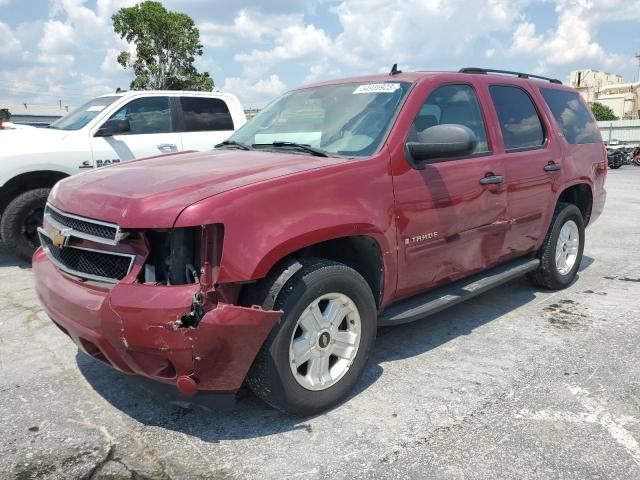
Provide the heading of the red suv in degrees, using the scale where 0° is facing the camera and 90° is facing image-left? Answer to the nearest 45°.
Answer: approximately 45°

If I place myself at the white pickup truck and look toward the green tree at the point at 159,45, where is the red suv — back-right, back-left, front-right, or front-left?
back-right

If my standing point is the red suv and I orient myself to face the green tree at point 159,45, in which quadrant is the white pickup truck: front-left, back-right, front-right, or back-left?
front-left

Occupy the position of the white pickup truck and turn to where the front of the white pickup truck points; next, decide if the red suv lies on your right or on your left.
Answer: on your left

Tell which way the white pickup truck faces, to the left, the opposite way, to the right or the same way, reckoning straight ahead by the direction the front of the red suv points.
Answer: the same way

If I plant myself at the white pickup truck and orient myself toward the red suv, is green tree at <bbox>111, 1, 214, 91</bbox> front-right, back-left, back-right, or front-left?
back-left

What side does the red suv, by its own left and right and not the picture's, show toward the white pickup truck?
right

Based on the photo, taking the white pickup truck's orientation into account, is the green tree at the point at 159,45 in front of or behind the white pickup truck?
behind

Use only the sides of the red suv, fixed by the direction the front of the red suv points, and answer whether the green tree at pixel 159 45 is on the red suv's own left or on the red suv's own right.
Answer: on the red suv's own right

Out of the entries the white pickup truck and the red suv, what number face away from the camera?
0

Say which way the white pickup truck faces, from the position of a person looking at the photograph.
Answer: facing the viewer and to the left of the viewer
